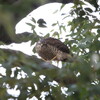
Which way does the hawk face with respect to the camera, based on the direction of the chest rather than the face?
to the viewer's left
